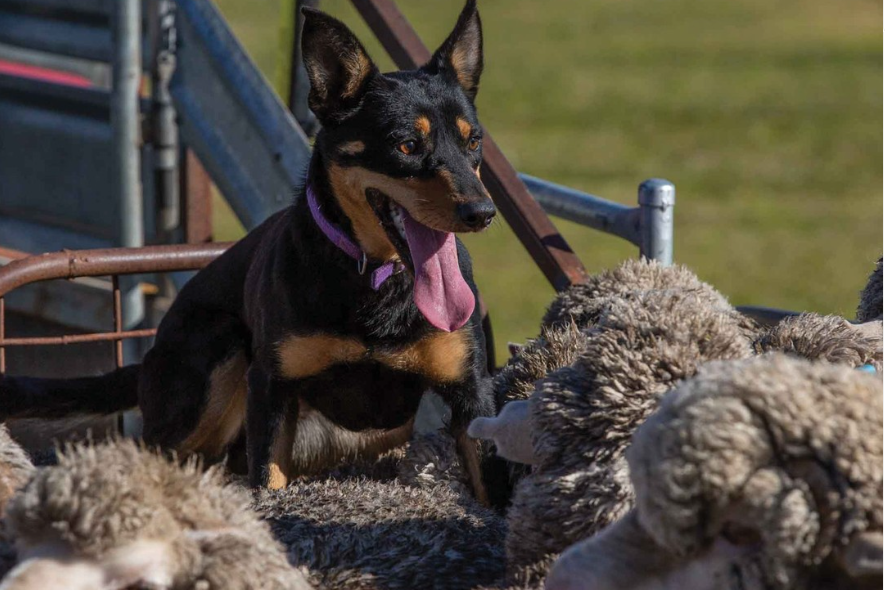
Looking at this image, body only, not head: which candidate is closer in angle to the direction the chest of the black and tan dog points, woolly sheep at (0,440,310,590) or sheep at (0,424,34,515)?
the woolly sheep

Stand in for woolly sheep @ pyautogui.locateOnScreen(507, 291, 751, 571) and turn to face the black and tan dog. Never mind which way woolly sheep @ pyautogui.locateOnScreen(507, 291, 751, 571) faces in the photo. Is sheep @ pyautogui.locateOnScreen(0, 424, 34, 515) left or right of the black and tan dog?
left

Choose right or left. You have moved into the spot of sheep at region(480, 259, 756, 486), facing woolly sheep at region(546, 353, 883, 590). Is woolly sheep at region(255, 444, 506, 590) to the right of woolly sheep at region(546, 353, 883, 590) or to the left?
right

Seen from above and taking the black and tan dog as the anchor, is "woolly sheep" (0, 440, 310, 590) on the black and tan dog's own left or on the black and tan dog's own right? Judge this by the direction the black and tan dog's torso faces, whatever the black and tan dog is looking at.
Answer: on the black and tan dog's own right

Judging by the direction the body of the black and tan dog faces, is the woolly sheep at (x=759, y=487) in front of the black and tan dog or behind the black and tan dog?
in front

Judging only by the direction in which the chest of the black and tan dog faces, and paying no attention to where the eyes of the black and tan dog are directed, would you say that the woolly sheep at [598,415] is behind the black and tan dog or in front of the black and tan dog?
in front

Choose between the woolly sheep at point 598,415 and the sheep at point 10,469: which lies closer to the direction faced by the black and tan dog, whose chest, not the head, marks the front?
the woolly sheep

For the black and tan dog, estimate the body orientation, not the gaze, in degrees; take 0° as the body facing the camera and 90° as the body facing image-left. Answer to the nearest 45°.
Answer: approximately 315°

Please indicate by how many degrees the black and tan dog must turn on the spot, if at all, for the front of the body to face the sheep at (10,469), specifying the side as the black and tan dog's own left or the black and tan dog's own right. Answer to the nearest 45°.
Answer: approximately 90° to the black and tan dog's own right
